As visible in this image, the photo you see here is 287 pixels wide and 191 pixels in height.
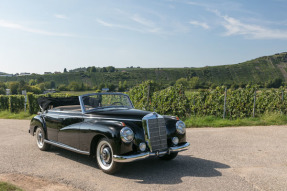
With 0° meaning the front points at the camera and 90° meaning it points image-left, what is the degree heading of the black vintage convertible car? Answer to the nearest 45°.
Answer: approximately 315°
